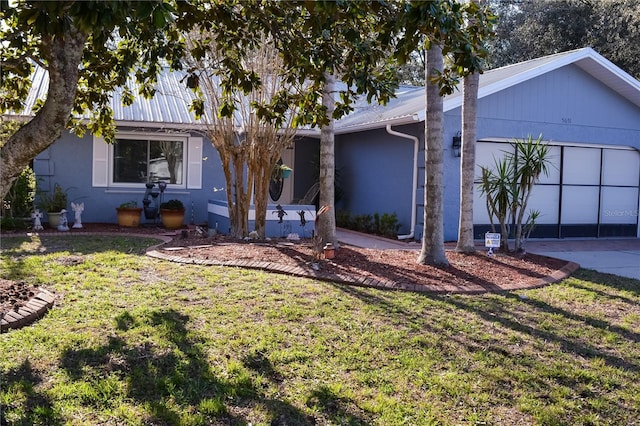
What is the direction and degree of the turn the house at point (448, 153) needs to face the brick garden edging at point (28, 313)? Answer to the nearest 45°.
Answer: approximately 45° to its right

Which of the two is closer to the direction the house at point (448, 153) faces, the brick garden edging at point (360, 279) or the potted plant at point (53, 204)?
the brick garden edging

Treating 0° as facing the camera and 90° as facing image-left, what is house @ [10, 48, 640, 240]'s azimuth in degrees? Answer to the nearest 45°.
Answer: approximately 0°

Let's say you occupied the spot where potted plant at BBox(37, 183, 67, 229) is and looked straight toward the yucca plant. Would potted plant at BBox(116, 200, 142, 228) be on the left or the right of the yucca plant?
left

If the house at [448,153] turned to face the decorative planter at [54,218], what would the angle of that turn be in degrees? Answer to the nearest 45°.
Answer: approximately 90° to its right

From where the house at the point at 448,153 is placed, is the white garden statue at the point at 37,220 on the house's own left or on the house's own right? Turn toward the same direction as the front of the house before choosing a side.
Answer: on the house's own right

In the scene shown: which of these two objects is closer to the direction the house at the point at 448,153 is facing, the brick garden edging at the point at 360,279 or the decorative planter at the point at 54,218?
the brick garden edging

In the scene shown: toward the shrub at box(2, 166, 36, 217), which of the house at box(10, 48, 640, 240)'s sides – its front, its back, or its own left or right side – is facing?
right

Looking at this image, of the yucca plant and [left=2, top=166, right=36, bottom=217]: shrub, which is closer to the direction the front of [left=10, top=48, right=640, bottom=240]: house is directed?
the yucca plant

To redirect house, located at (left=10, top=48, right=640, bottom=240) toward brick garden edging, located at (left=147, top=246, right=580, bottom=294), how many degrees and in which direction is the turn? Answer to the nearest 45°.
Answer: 0° — it already faces it

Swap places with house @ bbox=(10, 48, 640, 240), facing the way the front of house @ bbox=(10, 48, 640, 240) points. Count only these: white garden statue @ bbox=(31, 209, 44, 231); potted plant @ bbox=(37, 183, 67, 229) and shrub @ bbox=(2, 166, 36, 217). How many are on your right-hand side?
3
